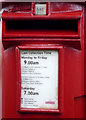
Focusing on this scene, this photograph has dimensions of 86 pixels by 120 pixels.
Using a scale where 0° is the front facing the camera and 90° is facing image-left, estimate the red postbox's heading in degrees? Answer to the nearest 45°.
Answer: approximately 0°
